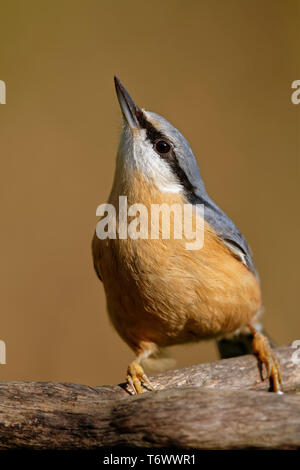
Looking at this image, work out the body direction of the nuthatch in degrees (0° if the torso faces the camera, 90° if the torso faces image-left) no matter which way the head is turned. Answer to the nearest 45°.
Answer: approximately 45°
